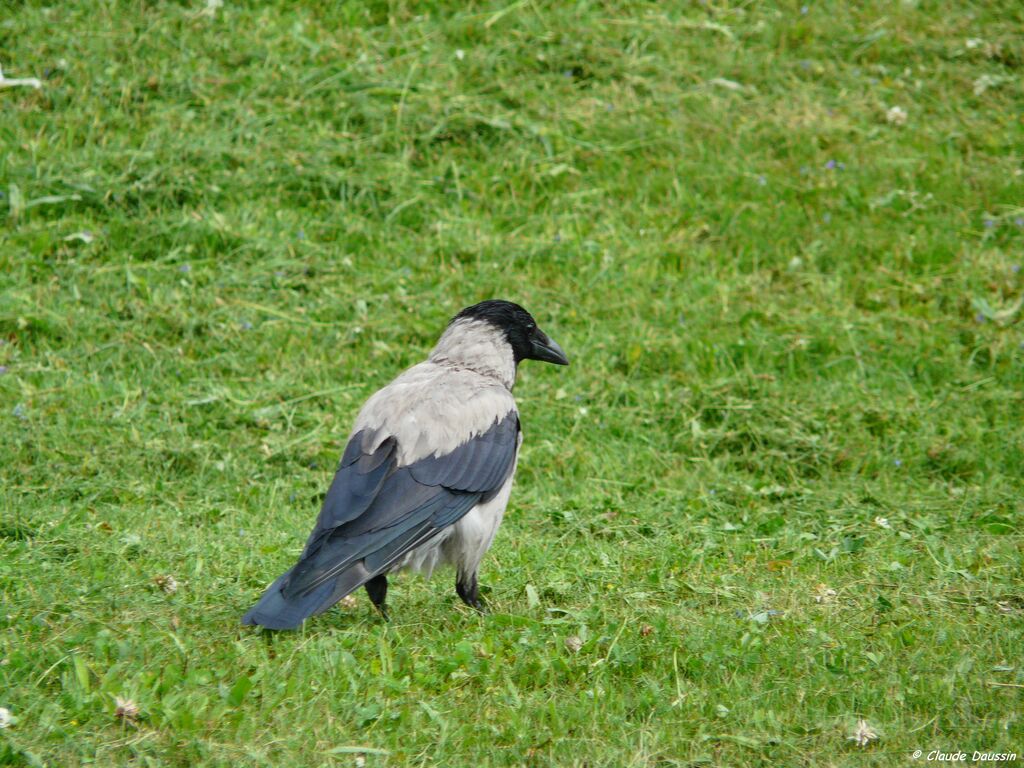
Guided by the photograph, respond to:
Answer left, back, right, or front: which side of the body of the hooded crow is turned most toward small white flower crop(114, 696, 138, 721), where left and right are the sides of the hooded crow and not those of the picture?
back

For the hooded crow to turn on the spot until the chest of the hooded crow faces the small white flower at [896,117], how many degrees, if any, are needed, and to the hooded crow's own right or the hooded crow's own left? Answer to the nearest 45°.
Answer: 0° — it already faces it

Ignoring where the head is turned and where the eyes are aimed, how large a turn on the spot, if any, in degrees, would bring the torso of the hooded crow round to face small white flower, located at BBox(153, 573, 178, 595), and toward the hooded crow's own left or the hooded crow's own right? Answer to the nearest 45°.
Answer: approximately 135° to the hooded crow's own left

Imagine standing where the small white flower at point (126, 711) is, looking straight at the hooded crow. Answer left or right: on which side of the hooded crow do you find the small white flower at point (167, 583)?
left

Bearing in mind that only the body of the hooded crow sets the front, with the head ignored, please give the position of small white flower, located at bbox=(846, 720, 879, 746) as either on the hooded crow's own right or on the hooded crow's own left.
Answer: on the hooded crow's own right

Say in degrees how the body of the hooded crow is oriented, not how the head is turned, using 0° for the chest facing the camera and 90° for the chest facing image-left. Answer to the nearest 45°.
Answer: approximately 225°

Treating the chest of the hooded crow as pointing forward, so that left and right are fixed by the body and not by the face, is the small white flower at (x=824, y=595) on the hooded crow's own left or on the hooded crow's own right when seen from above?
on the hooded crow's own right
